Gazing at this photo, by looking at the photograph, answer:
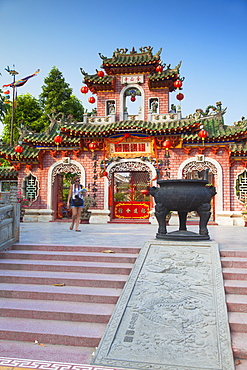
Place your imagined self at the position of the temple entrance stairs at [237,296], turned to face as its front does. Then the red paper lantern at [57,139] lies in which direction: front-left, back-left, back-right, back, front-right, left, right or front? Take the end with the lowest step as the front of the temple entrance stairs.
back-right

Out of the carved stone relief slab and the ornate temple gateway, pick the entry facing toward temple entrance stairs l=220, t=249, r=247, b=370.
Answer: the ornate temple gateway

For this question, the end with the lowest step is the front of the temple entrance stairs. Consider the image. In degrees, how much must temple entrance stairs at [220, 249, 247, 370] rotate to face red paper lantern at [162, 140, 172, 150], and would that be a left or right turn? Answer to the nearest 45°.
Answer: approximately 180°

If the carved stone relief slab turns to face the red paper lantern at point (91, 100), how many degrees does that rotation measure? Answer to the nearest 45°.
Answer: approximately 180°

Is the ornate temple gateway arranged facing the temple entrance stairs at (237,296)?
yes

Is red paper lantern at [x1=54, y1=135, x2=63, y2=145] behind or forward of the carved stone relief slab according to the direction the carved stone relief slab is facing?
behind

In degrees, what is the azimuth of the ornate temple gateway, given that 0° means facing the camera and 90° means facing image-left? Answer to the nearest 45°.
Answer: approximately 0°

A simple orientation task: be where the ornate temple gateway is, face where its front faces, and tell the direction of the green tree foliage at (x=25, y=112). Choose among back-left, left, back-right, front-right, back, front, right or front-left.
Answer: back-right

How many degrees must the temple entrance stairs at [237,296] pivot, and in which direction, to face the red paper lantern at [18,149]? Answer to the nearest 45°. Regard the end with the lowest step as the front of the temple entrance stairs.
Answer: approximately 135° to its right

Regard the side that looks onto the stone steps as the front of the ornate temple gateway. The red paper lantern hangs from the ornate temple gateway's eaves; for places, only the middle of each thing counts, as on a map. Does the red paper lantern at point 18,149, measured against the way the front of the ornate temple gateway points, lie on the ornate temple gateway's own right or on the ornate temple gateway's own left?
on the ornate temple gateway's own right

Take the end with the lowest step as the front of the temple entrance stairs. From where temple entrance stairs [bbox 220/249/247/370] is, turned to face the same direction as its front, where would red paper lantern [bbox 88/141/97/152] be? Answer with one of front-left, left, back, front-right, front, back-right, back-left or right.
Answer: back-right
